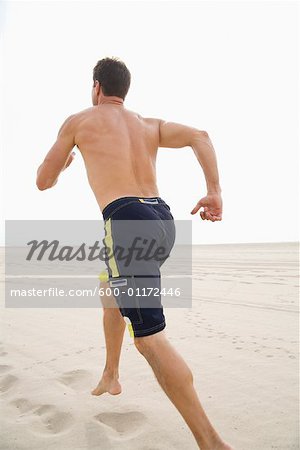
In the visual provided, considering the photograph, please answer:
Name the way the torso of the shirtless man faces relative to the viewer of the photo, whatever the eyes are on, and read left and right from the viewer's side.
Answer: facing away from the viewer and to the left of the viewer
